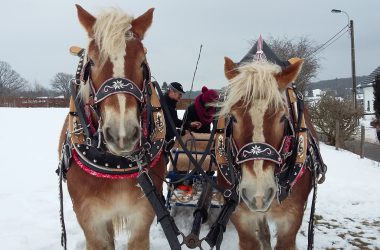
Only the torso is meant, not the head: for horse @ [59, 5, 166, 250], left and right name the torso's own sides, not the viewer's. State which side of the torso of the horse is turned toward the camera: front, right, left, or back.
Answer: front

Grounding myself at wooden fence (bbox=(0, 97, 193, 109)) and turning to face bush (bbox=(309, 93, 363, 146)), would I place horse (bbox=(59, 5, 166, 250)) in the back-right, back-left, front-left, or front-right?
front-right

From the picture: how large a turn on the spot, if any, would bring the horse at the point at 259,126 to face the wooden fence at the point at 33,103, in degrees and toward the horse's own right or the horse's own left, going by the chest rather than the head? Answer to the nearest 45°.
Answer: approximately 135° to the horse's own right

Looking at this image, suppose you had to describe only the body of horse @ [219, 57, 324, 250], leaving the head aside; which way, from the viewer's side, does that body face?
toward the camera

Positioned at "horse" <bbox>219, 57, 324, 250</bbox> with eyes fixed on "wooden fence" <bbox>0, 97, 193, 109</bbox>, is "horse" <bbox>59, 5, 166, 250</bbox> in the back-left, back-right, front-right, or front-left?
front-left

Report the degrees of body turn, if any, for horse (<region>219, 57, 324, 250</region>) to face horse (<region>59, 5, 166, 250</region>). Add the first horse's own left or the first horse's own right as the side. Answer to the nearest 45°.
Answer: approximately 90° to the first horse's own right

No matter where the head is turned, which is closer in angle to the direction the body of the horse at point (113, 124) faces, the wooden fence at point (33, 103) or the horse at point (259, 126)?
the horse

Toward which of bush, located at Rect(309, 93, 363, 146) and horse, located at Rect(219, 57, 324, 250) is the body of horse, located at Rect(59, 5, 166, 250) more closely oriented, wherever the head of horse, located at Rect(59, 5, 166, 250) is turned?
the horse

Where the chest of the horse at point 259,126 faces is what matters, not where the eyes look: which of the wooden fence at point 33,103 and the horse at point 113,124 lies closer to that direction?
the horse

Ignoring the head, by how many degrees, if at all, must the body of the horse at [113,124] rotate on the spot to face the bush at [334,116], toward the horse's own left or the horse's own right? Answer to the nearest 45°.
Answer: approximately 135° to the horse's own left

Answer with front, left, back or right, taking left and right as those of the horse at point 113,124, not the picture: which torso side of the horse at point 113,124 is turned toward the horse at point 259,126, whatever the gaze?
left

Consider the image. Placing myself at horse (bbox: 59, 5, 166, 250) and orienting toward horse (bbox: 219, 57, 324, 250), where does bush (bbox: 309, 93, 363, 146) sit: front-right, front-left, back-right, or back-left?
front-left

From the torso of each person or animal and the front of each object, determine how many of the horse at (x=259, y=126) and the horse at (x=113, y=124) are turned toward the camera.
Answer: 2
